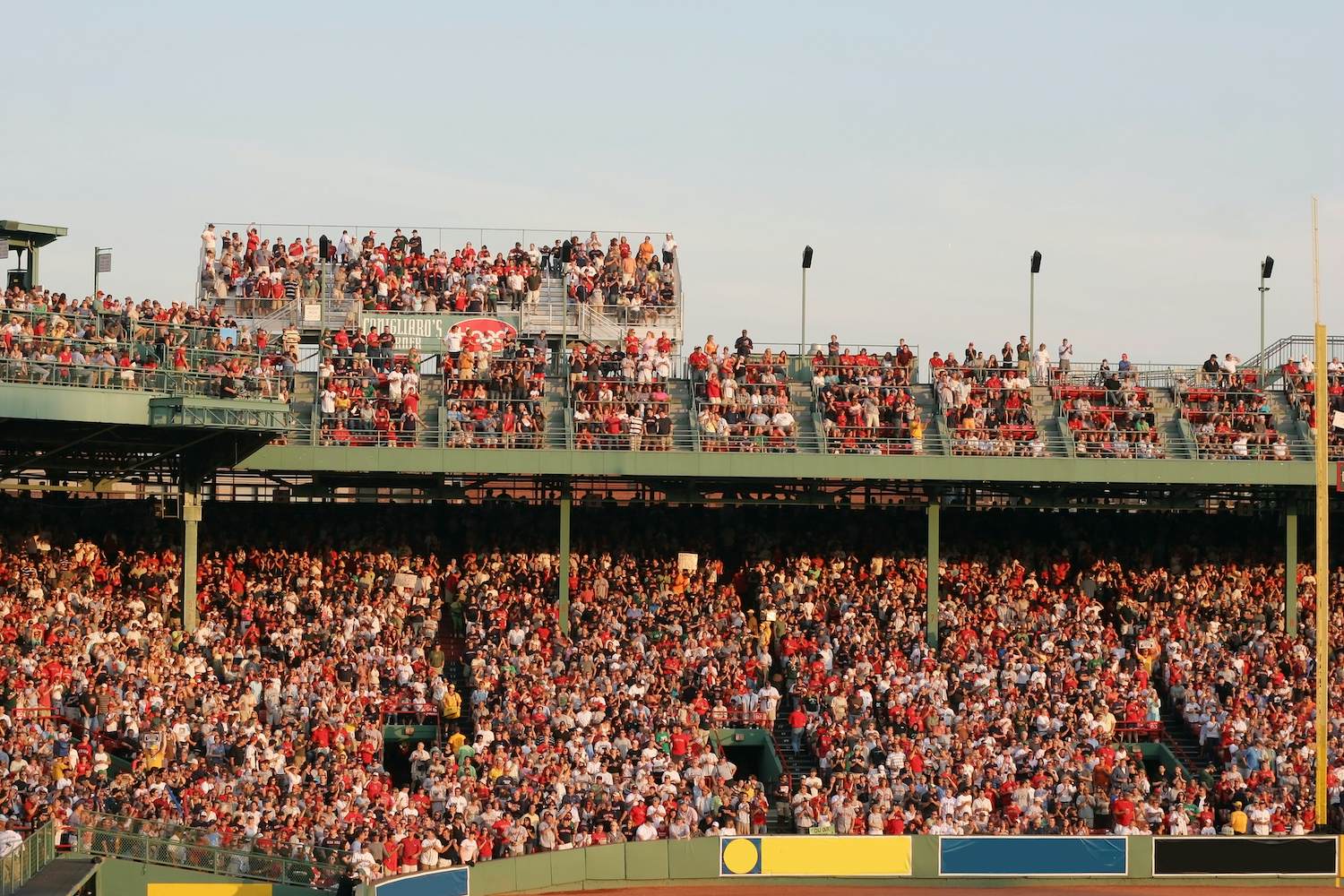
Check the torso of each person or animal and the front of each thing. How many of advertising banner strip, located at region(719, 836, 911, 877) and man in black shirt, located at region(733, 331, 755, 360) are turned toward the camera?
2

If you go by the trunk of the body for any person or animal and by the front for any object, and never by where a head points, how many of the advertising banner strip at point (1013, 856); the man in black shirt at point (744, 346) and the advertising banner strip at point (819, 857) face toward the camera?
3

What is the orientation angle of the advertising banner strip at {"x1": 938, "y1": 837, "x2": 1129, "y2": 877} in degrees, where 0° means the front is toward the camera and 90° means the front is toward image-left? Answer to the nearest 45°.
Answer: approximately 0°

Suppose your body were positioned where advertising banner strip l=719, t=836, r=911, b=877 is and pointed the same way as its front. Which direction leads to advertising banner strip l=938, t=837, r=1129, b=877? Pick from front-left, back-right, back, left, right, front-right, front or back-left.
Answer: left

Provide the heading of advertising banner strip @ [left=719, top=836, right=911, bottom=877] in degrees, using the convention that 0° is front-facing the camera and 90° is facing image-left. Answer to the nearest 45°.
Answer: approximately 0°

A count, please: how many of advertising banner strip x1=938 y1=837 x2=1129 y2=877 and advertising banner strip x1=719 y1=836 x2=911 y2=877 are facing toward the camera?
2

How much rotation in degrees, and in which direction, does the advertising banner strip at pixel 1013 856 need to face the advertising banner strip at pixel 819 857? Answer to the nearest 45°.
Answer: approximately 90° to its right
